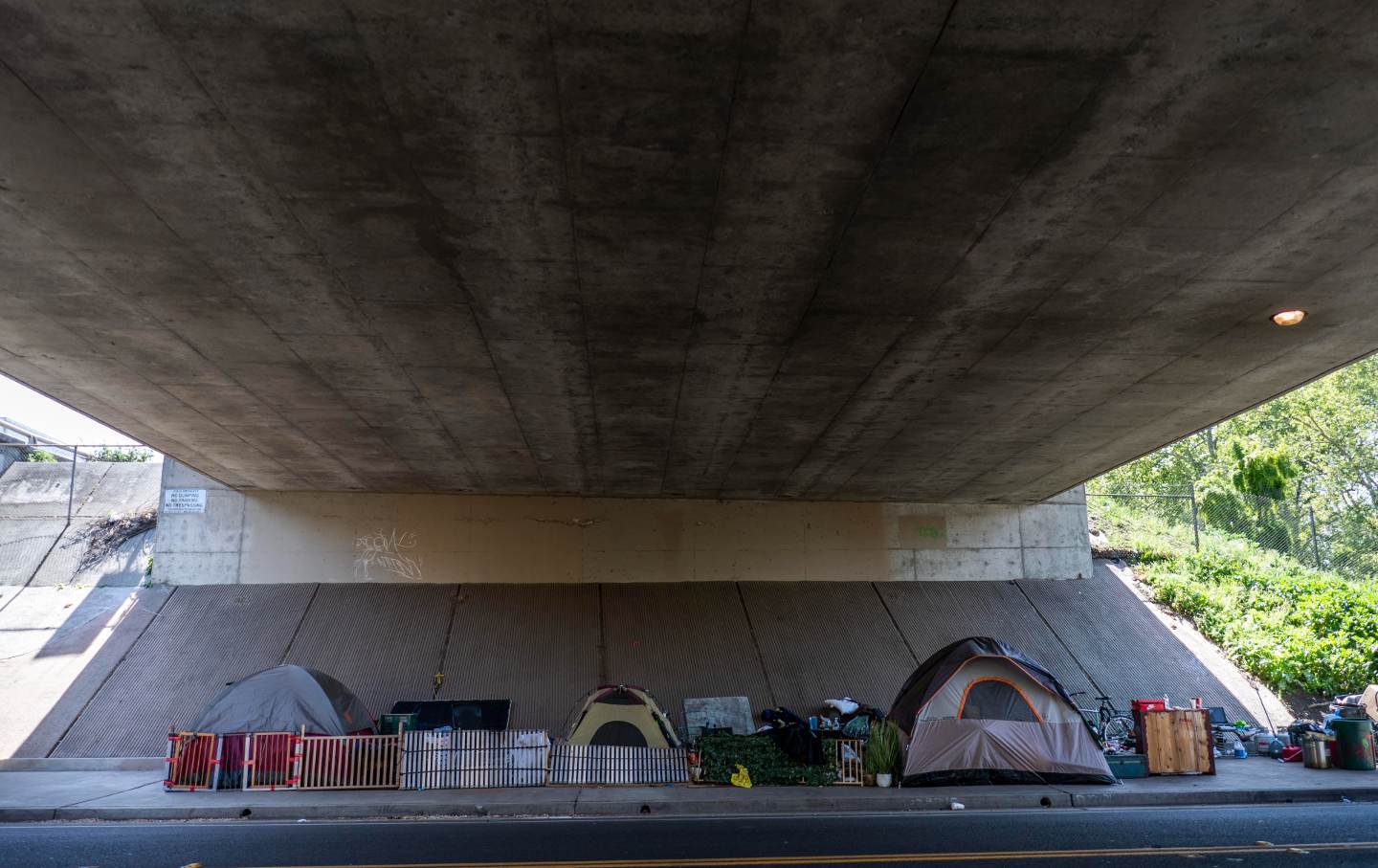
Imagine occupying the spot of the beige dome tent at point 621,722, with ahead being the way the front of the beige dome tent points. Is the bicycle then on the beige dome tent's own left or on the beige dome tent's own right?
on the beige dome tent's own left

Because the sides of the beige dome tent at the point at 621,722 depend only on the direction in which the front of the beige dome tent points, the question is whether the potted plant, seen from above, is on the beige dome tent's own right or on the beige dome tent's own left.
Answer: on the beige dome tent's own left

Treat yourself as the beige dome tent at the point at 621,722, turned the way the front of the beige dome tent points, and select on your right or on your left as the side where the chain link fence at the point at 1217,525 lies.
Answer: on your left

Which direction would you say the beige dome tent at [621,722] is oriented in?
toward the camera

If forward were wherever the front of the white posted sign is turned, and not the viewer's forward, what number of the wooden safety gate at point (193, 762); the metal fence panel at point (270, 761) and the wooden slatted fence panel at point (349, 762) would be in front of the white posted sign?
3

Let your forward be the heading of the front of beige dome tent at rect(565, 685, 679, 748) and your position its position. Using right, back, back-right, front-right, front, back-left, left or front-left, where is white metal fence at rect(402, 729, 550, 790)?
front-right

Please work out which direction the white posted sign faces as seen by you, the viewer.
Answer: facing the viewer

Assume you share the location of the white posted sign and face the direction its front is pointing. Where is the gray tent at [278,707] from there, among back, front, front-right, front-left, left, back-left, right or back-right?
front

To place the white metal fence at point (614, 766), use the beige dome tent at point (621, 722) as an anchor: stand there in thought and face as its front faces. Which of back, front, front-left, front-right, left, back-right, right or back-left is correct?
front

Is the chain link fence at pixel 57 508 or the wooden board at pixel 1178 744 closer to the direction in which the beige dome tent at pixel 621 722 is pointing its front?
the wooden board

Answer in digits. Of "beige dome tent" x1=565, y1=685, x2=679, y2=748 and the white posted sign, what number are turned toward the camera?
2

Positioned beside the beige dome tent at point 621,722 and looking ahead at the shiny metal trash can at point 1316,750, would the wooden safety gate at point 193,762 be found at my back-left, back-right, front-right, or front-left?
back-right
